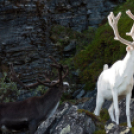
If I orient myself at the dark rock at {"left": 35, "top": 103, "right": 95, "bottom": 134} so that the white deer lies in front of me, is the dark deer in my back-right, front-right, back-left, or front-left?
back-left

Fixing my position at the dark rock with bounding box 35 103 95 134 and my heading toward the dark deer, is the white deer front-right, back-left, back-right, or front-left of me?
back-right

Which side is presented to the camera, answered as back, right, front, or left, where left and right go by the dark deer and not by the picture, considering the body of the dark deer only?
right

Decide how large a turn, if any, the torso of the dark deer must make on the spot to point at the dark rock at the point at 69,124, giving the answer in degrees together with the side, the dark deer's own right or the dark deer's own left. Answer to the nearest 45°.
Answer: approximately 45° to the dark deer's own right
